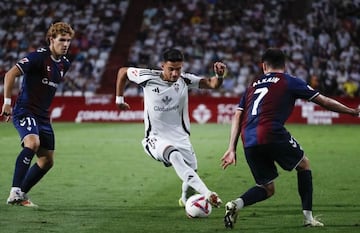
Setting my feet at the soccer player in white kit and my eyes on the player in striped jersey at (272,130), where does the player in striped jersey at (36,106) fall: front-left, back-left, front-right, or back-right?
back-right

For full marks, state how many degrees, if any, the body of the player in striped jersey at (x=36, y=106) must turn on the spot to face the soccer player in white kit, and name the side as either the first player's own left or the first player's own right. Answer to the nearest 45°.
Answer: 0° — they already face them

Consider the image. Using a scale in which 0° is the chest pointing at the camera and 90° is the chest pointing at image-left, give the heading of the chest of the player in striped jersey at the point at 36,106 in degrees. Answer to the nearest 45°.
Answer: approximately 315°
